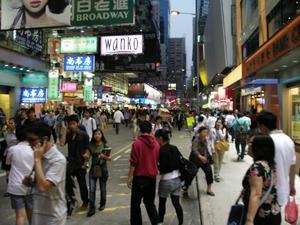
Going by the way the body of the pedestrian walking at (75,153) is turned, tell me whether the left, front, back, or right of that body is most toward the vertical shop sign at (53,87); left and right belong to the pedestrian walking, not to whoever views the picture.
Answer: back

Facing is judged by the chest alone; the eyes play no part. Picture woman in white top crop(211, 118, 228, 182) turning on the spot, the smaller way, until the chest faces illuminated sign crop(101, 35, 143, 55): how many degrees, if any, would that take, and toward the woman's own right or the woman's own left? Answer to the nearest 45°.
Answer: approximately 135° to the woman's own right

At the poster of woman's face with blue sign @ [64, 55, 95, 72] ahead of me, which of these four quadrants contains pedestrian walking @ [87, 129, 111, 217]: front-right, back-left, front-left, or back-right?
back-right

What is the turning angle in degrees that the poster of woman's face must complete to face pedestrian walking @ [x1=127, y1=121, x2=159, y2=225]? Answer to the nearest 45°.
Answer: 0° — it already faces them

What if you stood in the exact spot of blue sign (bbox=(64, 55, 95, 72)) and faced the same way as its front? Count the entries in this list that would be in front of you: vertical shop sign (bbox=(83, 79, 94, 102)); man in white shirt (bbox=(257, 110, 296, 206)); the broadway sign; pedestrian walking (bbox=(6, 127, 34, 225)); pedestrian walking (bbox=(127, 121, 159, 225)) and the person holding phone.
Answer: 5

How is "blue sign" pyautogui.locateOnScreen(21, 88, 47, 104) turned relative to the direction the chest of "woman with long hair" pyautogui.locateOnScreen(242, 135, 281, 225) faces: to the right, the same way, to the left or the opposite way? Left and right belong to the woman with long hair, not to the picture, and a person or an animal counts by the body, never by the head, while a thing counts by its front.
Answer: the opposite way

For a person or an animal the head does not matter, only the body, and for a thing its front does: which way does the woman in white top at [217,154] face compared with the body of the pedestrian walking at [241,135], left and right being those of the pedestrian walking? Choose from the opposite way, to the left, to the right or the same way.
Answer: the opposite way

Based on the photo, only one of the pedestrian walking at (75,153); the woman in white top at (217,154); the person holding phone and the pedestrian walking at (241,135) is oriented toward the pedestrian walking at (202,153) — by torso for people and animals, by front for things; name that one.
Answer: the woman in white top
